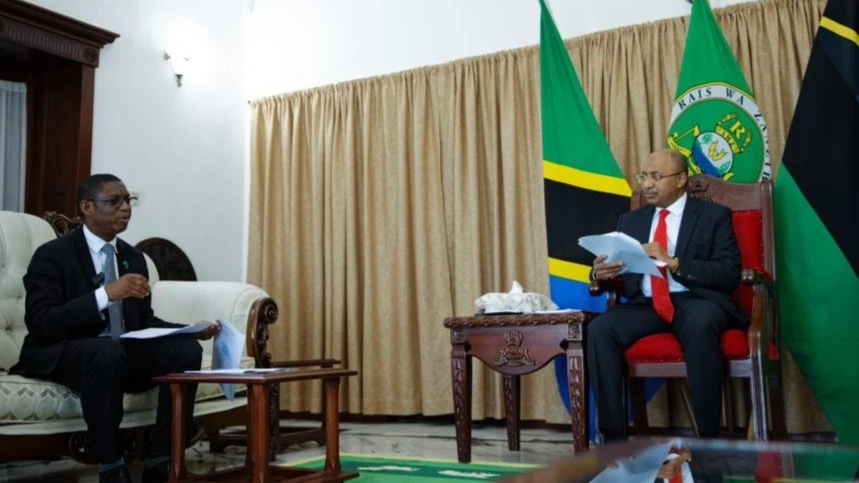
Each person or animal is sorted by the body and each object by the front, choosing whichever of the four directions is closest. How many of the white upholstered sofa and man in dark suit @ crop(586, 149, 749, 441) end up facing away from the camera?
0

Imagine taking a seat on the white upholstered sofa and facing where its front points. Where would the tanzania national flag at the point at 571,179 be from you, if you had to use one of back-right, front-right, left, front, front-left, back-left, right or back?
front-left

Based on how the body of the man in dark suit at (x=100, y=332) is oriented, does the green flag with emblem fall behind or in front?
in front

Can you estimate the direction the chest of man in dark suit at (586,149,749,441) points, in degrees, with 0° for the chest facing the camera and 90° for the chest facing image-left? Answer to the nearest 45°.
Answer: approximately 45°

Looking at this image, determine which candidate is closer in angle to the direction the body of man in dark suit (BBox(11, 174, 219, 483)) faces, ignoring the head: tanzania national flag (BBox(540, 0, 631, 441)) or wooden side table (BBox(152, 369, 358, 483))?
the wooden side table

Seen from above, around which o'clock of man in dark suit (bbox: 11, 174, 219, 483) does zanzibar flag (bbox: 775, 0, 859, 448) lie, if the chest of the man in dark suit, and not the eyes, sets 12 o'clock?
The zanzibar flag is roughly at 11 o'clock from the man in dark suit.

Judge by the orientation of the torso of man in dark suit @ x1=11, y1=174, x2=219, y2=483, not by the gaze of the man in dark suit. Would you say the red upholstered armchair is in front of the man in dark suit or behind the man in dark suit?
in front

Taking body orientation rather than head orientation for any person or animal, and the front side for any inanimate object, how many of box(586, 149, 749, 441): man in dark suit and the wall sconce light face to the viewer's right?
0

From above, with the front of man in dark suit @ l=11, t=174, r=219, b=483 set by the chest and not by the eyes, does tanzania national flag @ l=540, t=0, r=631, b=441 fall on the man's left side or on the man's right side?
on the man's left side

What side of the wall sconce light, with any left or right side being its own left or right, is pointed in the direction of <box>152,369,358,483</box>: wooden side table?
front

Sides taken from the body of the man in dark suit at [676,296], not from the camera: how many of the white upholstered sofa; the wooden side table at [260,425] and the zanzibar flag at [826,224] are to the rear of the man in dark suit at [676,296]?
1

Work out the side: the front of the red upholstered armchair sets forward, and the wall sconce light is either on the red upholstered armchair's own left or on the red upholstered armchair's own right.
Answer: on the red upholstered armchair's own right

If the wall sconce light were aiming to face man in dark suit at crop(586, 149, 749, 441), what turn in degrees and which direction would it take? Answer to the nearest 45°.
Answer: approximately 45° to its left

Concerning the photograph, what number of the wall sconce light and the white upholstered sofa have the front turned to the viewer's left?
0

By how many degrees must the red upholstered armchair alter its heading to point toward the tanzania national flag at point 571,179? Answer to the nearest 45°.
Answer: approximately 90° to its right
